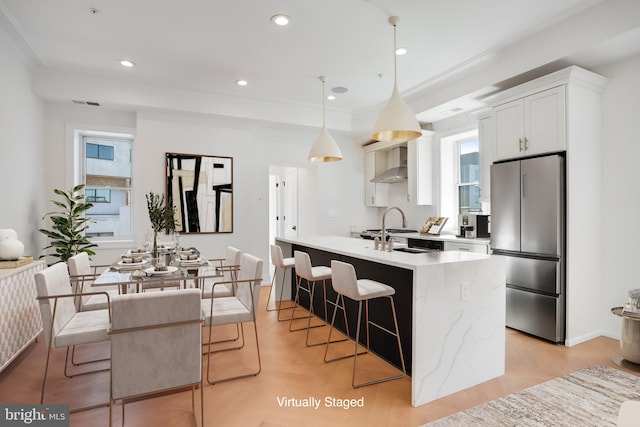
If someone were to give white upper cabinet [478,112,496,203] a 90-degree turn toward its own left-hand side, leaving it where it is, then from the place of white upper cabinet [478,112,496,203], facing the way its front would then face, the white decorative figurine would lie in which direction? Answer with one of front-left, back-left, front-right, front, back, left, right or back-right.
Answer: right

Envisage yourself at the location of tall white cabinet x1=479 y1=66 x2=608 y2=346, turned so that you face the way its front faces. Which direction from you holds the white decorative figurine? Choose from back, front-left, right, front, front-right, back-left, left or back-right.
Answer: front

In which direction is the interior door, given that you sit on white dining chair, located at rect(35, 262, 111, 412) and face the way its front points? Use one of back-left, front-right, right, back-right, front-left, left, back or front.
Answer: front-left

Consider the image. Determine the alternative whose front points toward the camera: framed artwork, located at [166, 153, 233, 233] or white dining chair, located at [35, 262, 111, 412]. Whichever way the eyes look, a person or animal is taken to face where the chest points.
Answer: the framed artwork

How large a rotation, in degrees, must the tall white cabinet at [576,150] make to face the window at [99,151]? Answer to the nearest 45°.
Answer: approximately 45° to its right

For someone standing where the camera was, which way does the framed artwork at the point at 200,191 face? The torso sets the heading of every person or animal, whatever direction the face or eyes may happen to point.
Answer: facing the viewer

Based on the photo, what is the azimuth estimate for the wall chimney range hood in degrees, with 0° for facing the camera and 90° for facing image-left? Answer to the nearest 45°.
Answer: approximately 45°

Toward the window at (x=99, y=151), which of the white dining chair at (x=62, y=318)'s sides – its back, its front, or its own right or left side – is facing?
left

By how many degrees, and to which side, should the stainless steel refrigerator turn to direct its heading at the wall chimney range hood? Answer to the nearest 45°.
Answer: approximately 90° to its right

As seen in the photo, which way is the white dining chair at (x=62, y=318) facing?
to the viewer's right

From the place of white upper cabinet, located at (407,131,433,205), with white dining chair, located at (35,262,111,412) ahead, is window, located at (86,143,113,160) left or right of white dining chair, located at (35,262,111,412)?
right

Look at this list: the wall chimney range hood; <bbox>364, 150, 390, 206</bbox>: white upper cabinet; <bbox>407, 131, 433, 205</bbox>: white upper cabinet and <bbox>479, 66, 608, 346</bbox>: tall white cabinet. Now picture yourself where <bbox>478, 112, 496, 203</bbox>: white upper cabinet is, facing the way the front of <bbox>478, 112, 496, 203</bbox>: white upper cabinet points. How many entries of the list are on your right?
3

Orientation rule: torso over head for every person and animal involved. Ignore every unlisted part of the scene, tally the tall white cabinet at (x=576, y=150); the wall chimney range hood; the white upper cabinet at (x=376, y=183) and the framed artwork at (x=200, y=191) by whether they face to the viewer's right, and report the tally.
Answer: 0

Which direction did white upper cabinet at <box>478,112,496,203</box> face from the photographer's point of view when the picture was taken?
facing the viewer and to the left of the viewer

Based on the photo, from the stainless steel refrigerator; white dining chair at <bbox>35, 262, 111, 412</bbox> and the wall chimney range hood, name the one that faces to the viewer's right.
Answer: the white dining chair

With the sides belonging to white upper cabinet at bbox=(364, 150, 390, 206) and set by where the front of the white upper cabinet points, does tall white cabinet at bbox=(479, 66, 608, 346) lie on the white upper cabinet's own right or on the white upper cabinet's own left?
on the white upper cabinet's own left

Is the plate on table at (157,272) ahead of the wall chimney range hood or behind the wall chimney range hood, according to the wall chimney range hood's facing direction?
ahead

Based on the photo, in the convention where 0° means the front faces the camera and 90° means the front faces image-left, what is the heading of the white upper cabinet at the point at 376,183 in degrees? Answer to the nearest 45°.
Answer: approximately 45°

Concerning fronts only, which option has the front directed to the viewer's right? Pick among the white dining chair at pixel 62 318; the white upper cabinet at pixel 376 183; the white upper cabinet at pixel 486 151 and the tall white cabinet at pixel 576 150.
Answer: the white dining chair
